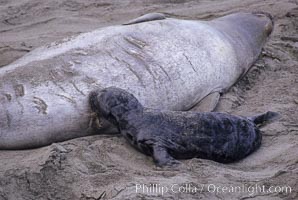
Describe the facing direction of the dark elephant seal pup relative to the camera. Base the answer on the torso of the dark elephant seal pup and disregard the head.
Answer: to the viewer's left
